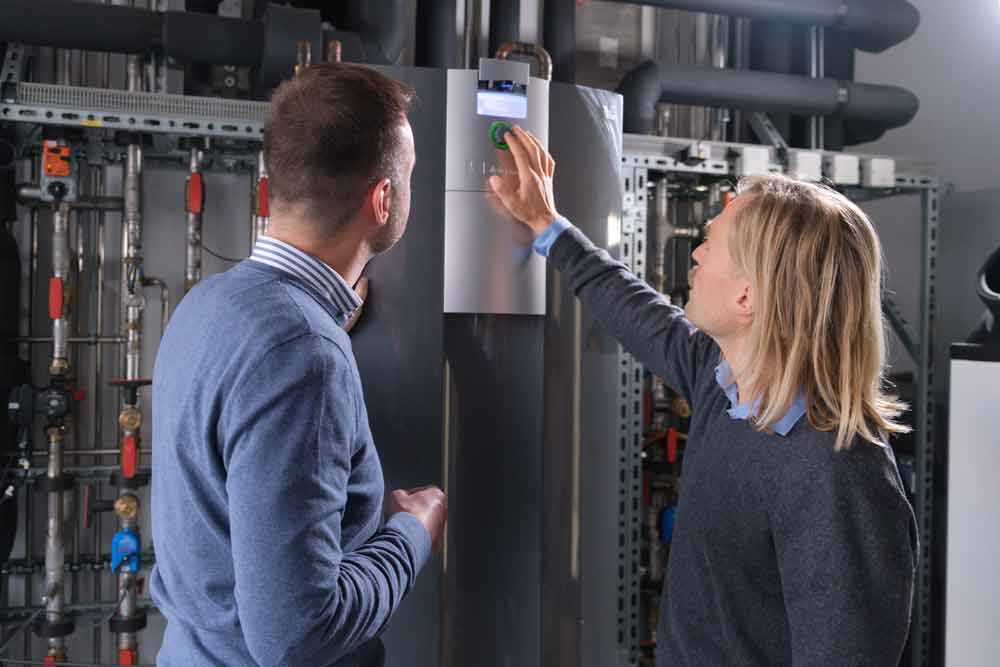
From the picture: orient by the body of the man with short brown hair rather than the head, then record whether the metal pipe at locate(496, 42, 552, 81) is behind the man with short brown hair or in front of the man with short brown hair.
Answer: in front

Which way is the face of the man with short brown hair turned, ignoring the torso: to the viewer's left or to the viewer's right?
to the viewer's right

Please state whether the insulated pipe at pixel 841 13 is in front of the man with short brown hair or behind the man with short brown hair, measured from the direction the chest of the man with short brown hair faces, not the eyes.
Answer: in front

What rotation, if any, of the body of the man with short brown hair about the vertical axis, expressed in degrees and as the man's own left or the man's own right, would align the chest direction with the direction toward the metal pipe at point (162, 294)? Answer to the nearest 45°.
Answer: approximately 45° to the man's own left

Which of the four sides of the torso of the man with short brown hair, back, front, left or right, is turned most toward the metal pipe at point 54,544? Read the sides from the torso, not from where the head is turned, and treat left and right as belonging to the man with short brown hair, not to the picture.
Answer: left

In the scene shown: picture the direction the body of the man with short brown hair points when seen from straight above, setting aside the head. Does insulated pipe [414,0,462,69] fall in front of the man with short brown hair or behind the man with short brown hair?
in front

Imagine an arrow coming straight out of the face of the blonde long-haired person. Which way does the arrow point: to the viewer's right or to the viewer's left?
to the viewer's left

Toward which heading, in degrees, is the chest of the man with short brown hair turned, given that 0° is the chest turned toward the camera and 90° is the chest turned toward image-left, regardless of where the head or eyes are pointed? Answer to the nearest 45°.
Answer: approximately 225°

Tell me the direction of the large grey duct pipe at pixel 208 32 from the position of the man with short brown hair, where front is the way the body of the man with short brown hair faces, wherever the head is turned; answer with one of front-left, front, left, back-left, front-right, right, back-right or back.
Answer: front-left
